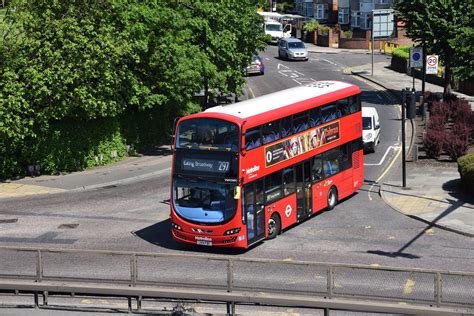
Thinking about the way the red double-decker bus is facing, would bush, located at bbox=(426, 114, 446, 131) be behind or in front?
behind

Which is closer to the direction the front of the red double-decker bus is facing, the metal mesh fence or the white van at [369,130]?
the metal mesh fence

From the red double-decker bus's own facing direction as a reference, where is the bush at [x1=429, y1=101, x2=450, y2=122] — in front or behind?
behind

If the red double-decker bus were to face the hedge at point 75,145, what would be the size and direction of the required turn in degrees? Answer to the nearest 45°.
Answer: approximately 90° to its right

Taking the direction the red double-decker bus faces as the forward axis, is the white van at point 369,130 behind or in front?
behind

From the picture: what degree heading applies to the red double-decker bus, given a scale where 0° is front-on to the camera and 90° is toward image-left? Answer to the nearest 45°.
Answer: approximately 45°

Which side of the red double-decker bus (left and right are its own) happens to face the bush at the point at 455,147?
back

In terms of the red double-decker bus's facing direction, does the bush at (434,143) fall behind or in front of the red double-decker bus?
behind

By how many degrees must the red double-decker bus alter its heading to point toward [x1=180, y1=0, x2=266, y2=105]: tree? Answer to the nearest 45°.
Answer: approximately 135° to its right
